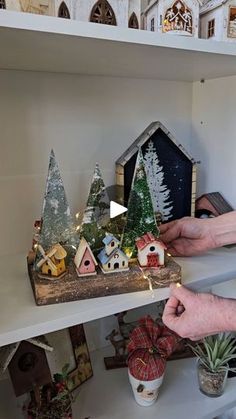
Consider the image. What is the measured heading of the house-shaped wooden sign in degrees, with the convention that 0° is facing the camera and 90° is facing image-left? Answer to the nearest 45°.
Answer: approximately 0°

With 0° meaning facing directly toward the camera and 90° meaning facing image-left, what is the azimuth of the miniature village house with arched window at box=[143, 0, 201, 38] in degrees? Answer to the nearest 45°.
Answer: approximately 0°

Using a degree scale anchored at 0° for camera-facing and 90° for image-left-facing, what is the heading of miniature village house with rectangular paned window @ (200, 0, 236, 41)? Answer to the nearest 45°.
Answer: approximately 315°
